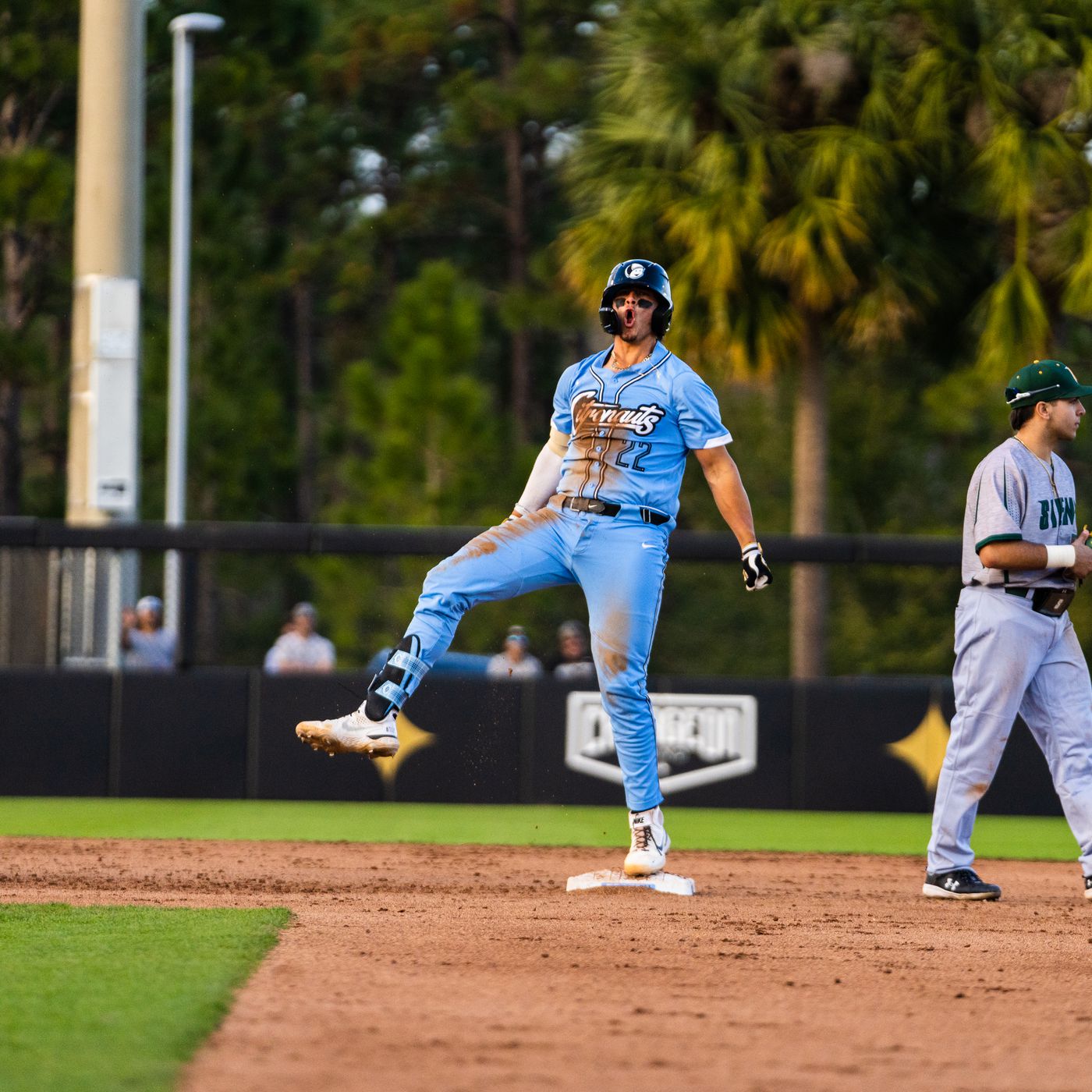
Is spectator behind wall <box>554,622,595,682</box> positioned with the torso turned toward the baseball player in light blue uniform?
yes

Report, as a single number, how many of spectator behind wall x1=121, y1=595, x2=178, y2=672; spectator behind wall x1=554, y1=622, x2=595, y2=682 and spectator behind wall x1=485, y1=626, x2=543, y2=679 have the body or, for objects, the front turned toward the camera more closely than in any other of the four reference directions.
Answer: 3

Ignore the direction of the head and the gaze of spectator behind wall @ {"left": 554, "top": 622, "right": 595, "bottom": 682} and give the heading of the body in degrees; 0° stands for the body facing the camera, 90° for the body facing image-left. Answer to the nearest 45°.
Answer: approximately 0°

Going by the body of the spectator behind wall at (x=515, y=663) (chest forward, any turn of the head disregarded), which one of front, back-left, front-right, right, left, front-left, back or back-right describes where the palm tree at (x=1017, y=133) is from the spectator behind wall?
back-left

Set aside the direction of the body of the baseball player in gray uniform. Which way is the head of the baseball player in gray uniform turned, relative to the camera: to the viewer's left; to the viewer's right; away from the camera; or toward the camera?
to the viewer's right

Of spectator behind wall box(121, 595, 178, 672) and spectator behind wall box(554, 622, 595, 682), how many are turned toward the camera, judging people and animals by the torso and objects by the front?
2

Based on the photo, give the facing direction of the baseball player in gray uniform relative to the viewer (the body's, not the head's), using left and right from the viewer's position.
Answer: facing the viewer and to the right of the viewer

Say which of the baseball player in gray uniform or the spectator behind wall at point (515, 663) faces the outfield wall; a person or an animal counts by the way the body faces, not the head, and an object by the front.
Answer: the spectator behind wall

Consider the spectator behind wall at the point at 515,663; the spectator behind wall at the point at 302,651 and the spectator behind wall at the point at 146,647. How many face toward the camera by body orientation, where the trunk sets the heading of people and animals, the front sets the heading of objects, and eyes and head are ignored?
3

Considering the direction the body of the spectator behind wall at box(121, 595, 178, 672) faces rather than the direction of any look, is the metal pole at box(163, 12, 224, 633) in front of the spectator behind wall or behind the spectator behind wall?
behind

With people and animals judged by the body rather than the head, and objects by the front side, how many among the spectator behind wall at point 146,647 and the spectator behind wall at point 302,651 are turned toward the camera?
2
